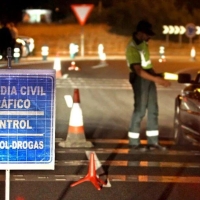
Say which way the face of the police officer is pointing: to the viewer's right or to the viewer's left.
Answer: to the viewer's right

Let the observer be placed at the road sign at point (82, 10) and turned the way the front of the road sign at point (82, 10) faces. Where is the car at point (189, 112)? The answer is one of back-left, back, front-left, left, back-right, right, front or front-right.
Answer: front

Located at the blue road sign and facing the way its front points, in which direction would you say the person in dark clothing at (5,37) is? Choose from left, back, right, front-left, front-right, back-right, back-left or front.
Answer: back

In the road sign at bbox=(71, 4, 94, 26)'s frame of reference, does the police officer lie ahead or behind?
ahead

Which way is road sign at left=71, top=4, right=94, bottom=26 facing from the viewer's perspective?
toward the camera

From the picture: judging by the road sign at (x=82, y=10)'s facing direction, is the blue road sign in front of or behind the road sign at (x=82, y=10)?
in front
